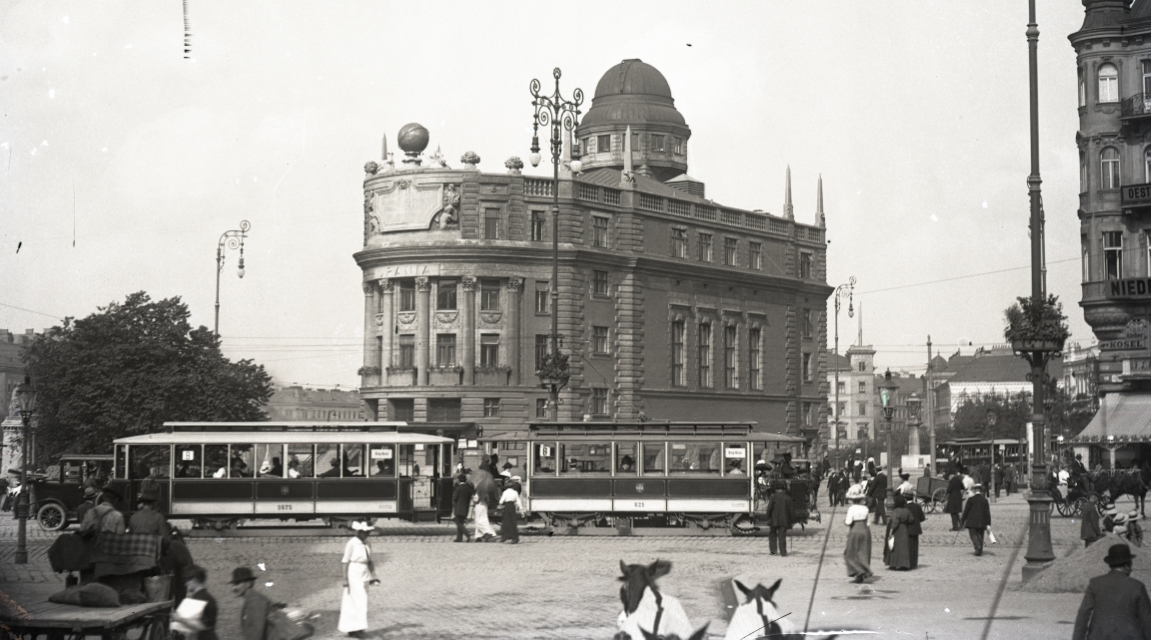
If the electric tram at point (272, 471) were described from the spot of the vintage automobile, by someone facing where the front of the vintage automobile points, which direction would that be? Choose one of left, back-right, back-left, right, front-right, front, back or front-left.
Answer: back-left

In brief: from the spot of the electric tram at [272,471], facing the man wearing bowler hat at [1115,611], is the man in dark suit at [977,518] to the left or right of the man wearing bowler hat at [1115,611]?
left

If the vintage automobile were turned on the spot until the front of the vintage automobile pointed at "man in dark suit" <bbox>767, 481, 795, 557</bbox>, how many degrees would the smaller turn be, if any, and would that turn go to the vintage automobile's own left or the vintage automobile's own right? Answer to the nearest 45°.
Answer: approximately 135° to the vintage automobile's own left

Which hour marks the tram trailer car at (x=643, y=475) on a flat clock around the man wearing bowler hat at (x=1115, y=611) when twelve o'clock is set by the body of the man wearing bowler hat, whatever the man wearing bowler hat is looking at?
The tram trailer car is roughly at 11 o'clock from the man wearing bowler hat.

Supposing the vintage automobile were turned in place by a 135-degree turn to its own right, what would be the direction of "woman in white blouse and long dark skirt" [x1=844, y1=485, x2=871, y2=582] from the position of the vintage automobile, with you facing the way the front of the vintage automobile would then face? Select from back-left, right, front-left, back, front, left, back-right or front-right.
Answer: right

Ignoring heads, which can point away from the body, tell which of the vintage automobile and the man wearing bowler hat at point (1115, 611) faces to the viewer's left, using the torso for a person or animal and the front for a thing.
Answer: the vintage automobile

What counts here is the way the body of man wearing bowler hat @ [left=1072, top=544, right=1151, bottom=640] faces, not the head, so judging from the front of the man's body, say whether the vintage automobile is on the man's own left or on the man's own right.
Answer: on the man's own left

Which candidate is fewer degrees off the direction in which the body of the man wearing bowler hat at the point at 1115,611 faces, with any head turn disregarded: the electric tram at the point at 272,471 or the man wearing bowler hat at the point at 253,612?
the electric tram

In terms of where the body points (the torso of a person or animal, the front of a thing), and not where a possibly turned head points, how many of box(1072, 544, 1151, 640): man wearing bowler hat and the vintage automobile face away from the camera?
1

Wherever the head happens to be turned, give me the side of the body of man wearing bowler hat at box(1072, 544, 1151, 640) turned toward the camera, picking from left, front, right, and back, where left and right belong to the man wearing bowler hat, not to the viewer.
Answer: back

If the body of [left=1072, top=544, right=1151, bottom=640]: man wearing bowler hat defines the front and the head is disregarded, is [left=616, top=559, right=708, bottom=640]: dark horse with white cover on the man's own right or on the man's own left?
on the man's own left

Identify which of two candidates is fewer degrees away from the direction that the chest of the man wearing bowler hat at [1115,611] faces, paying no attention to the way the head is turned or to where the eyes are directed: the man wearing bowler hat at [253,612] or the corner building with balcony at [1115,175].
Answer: the corner building with balcony

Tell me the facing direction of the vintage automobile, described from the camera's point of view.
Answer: facing to the left of the viewer

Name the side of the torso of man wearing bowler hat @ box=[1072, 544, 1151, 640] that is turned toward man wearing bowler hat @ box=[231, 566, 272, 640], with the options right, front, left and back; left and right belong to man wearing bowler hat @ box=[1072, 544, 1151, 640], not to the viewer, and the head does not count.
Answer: left
